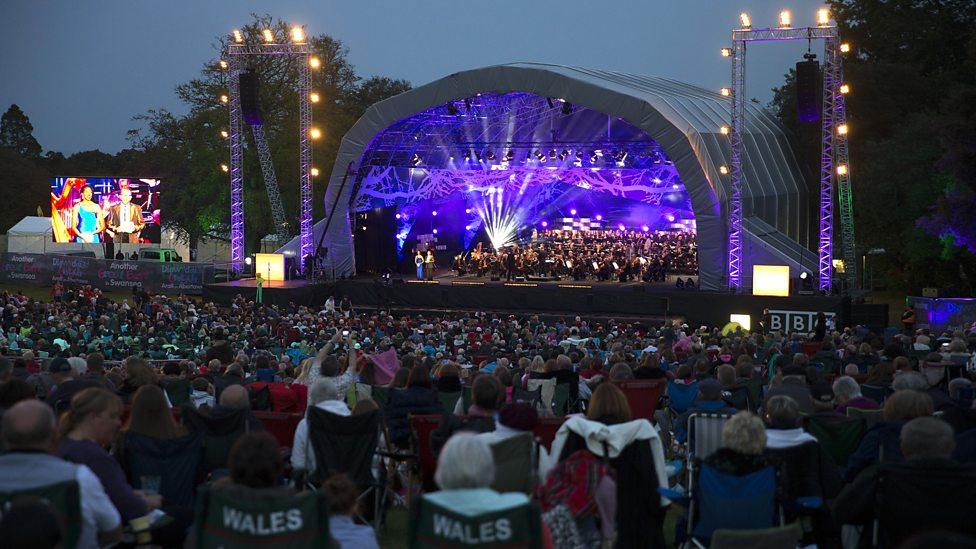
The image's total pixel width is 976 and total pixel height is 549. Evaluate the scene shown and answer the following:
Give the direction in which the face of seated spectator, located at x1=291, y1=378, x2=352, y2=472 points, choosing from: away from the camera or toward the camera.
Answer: away from the camera

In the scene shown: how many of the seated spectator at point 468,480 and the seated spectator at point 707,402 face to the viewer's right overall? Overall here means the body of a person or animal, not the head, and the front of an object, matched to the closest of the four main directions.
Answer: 0

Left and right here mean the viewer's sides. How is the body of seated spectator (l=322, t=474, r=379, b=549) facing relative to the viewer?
facing away from the viewer

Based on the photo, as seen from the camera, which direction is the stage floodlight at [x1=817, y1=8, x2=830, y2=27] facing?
toward the camera

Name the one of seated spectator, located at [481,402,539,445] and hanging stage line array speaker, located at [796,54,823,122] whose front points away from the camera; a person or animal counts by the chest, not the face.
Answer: the seated spectator

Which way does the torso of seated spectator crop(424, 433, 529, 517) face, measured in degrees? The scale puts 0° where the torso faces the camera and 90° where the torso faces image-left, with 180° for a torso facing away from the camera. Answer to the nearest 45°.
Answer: approximately 180°

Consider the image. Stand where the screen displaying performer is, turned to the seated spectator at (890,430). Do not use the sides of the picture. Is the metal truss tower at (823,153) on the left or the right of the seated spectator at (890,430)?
left

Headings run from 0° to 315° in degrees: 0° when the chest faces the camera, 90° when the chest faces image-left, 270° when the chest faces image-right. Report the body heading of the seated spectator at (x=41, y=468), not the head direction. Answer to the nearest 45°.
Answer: approximately 180°

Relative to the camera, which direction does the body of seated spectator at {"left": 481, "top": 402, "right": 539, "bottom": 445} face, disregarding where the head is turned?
away from the camera

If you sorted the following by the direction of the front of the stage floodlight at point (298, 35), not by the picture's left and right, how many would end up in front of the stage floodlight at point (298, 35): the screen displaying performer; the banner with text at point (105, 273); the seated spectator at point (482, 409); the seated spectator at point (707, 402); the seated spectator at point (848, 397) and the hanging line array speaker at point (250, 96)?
3

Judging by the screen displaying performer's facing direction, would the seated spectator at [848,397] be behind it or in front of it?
in front

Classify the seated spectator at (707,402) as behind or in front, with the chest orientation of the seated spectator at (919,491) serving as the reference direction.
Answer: in front

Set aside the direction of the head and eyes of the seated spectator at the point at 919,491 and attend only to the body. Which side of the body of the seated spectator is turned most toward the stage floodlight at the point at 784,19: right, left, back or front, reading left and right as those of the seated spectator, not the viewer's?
front

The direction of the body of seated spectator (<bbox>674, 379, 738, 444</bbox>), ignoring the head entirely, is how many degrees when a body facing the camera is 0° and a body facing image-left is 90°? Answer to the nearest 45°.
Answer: approximately 180°

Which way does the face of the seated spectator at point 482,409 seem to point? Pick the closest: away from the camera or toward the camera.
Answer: away from the camera
